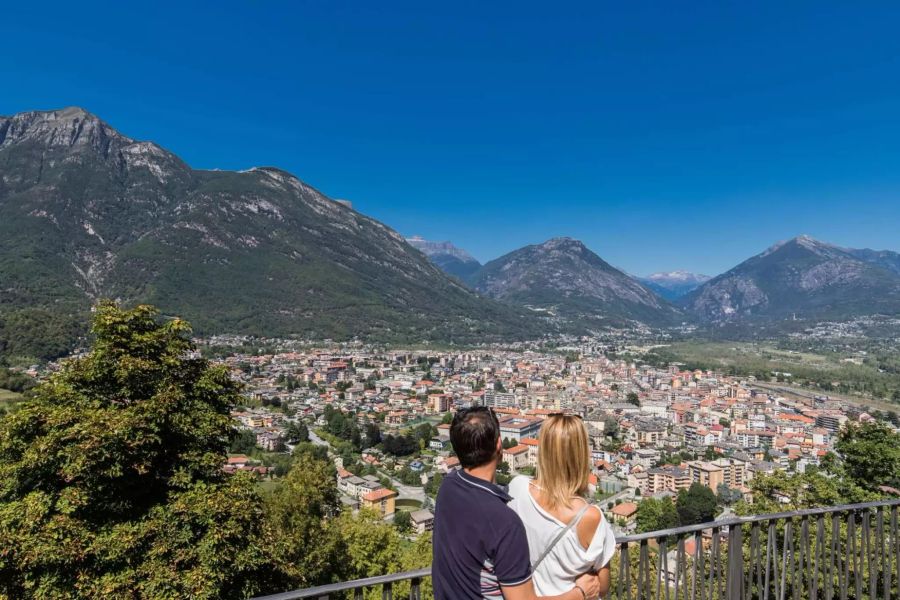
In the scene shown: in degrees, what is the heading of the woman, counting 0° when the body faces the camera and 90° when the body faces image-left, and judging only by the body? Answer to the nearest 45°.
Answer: approximately 180°

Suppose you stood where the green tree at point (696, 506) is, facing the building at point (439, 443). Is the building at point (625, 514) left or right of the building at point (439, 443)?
left

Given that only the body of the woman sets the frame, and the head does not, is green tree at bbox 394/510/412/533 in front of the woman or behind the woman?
in front

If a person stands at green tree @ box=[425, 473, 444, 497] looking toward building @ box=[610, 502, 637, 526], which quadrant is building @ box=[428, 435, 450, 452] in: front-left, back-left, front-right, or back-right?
back-left

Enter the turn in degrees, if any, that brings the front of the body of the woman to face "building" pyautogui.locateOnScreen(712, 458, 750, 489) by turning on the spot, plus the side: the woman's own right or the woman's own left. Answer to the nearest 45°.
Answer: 0° — they already face it

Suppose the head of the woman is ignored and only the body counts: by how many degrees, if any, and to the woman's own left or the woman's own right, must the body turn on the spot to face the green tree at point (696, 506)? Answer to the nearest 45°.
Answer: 0° — they already face it

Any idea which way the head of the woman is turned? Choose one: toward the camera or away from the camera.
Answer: away from the camera

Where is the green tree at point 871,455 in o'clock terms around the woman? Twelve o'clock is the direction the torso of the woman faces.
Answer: The green tree is roughly at 1 o'clock from the woman.

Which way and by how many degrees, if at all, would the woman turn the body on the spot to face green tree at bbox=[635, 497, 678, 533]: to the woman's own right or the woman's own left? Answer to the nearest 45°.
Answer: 0° — they already face it

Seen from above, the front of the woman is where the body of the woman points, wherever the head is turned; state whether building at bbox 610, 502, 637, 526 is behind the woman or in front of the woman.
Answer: in front
